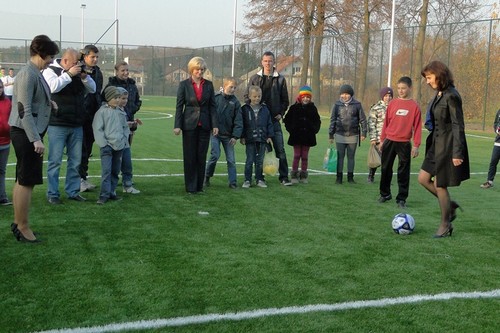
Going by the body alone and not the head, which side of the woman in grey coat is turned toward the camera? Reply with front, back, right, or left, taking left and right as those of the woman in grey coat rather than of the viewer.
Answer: right

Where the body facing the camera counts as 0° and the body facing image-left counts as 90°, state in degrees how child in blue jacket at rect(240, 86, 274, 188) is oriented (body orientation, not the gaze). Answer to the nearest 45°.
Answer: approximately 0°

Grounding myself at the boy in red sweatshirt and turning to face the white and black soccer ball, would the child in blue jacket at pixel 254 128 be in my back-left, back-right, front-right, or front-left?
back-right

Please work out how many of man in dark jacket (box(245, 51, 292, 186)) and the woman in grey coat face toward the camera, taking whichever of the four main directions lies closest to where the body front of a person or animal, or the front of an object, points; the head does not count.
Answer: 1

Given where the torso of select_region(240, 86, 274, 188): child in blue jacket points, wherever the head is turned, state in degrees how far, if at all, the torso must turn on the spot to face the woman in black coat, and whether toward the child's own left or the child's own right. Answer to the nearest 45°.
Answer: approximately 45° to the child's own left

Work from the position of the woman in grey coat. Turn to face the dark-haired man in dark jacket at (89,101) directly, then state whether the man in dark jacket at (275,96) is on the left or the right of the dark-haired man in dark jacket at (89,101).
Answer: right

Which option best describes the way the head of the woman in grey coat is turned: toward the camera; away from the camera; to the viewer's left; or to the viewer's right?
to the viewer's right

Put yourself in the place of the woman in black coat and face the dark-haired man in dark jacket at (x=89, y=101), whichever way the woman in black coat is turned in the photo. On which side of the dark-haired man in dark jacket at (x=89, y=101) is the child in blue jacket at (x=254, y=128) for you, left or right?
right

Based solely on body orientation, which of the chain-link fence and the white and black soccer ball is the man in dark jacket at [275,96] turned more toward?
the white and black soccer ball

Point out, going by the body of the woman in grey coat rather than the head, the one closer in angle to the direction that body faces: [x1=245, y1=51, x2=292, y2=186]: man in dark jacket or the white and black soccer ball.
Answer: the white and black soccer ball

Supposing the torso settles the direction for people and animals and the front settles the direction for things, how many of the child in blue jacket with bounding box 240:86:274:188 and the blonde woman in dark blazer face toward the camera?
2

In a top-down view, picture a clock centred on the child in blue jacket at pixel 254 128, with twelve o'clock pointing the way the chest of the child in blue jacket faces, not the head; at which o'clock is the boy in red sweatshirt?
The boy in red sweatshirt is roughly at 10 o'clock from the child in blue jacket.
